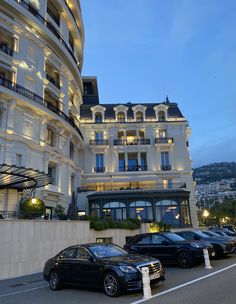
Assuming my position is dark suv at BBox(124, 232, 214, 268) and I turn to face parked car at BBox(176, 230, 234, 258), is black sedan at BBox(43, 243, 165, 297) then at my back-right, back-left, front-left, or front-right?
back-right

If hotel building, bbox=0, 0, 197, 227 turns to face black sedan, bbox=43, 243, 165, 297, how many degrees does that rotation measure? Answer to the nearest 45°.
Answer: approximately 45° to its right

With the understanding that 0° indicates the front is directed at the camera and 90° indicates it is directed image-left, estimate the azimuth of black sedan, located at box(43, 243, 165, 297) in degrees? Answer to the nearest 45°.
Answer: approximately 315°

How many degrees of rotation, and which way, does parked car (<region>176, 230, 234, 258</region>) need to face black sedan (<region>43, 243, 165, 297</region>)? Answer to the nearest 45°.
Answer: approximately 90° to its right

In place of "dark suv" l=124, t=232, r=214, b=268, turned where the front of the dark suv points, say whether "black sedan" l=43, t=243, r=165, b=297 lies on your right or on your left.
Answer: on your right

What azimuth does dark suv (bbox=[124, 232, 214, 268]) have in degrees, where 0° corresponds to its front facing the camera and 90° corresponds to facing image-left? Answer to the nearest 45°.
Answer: approximately 315°

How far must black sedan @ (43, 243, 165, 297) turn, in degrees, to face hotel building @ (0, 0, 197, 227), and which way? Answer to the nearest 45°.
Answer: approximately 135° to its left
